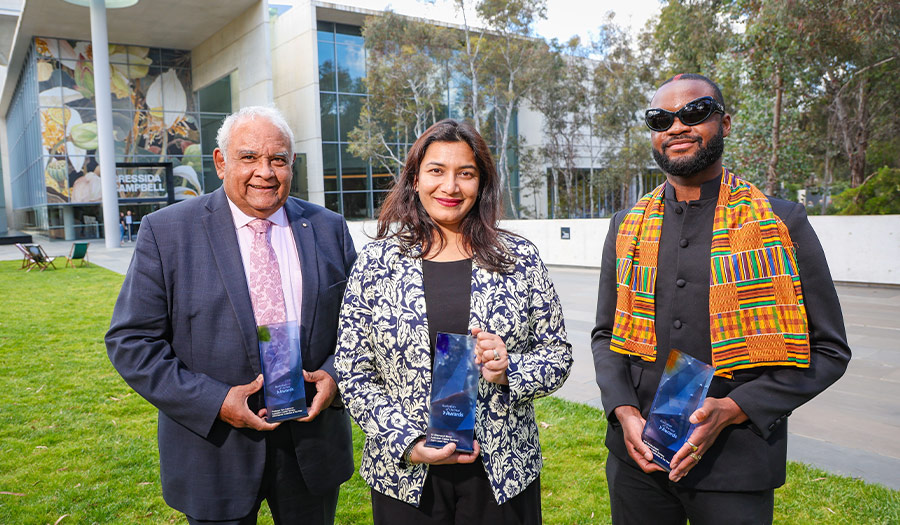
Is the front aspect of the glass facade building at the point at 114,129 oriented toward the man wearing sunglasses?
yes

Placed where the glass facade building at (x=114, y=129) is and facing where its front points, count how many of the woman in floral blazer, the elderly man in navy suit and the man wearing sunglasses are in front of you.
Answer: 3

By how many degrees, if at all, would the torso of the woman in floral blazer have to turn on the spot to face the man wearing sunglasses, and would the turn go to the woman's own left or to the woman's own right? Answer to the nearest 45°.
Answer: approximately 90° to the woman's own left

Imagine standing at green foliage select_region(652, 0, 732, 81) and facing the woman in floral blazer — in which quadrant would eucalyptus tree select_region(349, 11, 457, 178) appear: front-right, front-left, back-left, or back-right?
back-right

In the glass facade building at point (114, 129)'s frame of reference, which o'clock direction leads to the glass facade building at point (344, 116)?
the glass facade building at point (344, 116) is roughly at 10 o'clock from the glass facade building at point (114, 129).

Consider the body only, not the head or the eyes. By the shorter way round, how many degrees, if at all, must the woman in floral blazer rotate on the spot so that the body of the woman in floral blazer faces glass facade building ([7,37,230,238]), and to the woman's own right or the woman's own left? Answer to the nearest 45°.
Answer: approximately 135° to the woman's own right

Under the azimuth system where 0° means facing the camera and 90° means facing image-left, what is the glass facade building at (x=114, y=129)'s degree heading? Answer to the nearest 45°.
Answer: approximately 0°

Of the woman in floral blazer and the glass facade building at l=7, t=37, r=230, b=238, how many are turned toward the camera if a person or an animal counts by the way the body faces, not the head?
2

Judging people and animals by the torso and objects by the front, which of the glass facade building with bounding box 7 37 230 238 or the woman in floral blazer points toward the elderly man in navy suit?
the glass facade building

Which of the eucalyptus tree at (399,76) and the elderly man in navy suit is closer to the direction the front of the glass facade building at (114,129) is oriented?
the elderly man in navy suit

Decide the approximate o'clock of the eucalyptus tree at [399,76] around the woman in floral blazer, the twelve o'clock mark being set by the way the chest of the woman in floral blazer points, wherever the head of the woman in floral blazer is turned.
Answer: The eucalyptus tree is roughly at 6 o'clock from the woman in floral blazer.

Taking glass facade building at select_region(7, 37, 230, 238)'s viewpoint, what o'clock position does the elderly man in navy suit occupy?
The elderly man in navy suit is roughly at 12 o'clock from the glass facade building.
